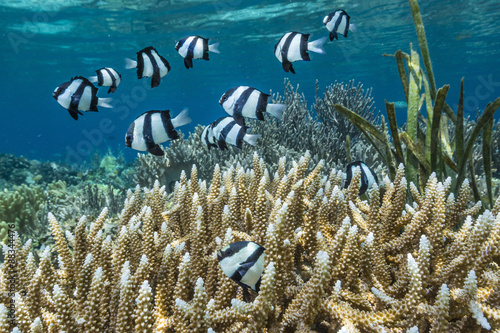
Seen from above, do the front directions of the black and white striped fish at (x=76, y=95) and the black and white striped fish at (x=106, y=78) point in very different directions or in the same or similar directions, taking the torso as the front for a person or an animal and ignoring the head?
very different directions

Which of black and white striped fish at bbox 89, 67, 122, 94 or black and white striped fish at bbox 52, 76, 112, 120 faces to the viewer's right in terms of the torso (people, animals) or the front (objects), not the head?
black and white striped fish at bbox 89, 67, 122, 94

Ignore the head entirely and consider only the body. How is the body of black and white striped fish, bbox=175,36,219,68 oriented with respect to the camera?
to the viewer's left

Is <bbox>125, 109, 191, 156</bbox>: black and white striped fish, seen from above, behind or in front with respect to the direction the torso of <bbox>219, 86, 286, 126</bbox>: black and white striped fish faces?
in front

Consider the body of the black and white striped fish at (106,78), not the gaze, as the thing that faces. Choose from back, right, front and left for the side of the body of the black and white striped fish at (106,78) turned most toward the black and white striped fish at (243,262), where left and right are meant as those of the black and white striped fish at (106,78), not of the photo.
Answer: right

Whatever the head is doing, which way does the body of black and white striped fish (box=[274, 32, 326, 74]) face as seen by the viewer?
to the viewer's left

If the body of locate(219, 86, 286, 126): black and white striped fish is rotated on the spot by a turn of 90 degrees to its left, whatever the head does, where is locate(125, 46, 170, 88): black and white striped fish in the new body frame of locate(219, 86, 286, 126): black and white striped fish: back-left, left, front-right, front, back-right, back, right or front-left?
back-right

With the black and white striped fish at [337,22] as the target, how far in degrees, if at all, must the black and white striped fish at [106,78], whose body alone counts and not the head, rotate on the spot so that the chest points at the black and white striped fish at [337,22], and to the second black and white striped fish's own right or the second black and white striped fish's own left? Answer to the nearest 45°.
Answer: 0° — it already faces it

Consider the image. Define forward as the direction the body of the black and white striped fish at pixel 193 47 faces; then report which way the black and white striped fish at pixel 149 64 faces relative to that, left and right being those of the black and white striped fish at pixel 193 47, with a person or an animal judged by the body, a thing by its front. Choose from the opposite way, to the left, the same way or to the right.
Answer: the opposite way

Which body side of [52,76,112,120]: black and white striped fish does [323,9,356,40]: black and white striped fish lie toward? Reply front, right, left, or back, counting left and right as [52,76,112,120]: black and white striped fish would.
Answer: back

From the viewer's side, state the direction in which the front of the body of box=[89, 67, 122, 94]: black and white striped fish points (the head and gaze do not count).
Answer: to the viewer's right

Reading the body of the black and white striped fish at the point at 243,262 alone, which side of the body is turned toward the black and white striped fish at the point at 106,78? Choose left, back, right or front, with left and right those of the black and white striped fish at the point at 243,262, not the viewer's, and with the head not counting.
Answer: right

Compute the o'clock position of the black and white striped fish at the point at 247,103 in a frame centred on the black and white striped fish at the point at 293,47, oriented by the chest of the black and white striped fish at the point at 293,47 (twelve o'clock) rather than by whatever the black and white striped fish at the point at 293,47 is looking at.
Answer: the black and white striped fish at the point at 247,103 is roughly at 10 o'clock from the black and white striped fish at the point at 293,47.

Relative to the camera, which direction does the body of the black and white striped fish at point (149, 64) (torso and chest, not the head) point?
to the viewer's right

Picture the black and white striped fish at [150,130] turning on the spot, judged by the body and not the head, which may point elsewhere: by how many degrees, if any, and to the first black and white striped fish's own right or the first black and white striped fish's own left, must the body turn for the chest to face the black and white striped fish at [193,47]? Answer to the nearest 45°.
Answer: approximately 135° to the first black and white striped fish's own right
